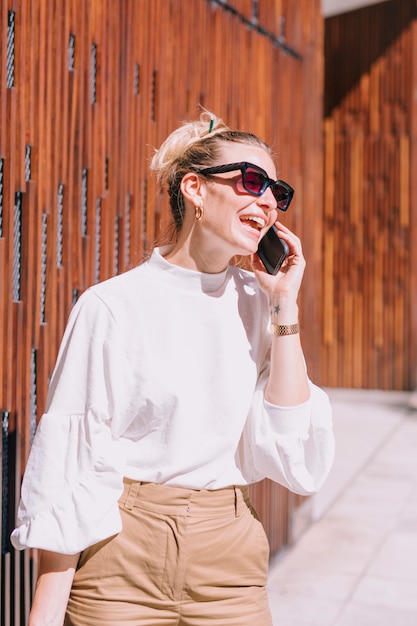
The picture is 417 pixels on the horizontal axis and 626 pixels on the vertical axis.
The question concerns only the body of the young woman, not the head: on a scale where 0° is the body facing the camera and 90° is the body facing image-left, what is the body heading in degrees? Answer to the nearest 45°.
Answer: approximately 315°
